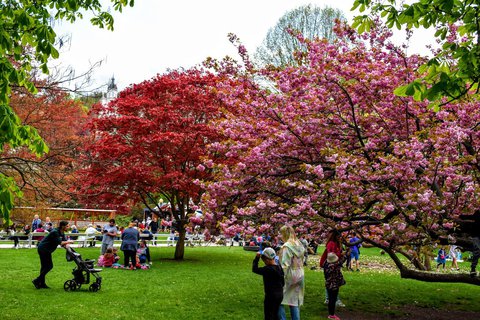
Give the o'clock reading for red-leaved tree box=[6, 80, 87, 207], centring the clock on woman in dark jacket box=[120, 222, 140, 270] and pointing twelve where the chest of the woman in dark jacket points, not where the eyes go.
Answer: The red-leaved tree is roughly at 11 o'clock from the woman in dark jacket.

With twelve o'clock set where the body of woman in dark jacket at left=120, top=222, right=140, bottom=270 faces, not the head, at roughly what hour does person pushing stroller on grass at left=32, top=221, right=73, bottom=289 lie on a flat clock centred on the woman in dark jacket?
The person pushing stroller on grass is roughly at 7 o'clock from the woman in dark jacket.

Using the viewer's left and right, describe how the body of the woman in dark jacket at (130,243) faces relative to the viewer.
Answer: facing away from the viewer
